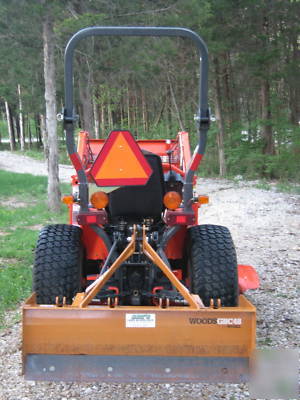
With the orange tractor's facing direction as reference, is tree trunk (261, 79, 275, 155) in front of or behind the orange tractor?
in front

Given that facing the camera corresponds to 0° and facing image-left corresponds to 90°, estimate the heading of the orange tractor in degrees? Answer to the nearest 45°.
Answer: approximately 180°

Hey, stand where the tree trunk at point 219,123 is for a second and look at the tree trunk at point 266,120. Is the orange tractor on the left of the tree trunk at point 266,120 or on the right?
right

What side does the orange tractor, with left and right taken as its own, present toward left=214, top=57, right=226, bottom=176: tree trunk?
front

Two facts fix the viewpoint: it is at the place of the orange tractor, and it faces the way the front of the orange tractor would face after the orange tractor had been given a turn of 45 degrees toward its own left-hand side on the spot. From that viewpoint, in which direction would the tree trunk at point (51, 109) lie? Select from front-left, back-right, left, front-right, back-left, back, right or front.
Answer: front-right
